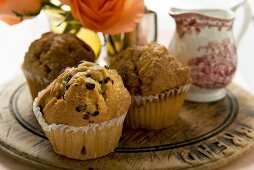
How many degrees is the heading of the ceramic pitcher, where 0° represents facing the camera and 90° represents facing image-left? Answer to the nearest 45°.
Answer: approximately 90°

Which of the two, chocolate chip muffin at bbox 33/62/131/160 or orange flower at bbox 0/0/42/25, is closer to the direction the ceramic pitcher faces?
the orange flower

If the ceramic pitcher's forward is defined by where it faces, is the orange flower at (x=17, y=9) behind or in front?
in front

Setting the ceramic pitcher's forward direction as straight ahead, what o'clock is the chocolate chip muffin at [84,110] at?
The chocolate chip muffin is roughly at 10 o'clock from the ceramic pitcher.
